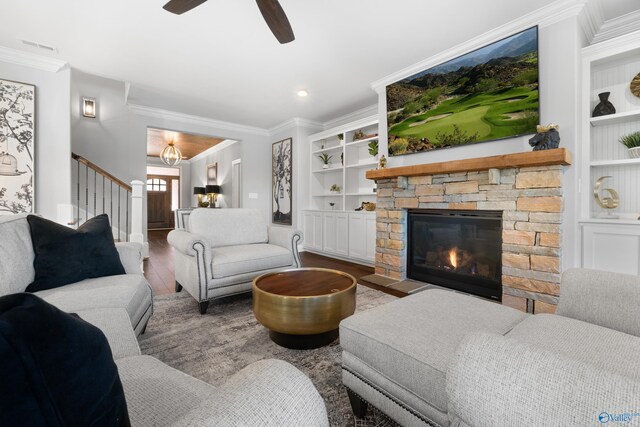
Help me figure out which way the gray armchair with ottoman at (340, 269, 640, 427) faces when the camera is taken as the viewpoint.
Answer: facing away from the viewer and to the left of the viewer

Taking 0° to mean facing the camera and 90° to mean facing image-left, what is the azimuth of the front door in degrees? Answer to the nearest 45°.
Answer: approximately 0°

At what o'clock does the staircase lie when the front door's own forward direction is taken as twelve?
The staircase is roughly at 12 o'clock from the front door.

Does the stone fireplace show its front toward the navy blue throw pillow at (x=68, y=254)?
yes

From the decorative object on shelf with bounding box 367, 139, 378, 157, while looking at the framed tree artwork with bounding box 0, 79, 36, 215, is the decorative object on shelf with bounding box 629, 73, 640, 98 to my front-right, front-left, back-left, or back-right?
back-left

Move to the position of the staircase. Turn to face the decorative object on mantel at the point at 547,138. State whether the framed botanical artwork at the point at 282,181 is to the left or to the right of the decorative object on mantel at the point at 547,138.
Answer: left

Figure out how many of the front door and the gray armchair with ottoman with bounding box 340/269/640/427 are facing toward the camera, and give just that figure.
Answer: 1

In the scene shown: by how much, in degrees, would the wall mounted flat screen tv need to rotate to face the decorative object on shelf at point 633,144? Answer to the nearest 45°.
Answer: approximately 135° to its left

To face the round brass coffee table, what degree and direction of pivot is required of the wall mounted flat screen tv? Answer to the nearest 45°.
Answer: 0° — it already faces it
